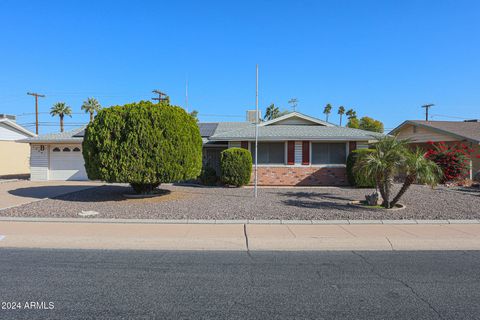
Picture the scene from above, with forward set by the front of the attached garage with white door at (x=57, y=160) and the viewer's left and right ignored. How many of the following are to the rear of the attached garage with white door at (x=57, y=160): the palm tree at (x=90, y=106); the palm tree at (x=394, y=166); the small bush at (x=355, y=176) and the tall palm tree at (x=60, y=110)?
2

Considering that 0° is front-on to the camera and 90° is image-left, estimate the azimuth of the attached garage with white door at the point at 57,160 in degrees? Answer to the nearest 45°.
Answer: approximately 0°

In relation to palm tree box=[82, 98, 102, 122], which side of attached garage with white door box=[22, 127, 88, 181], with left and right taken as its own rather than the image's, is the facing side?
back

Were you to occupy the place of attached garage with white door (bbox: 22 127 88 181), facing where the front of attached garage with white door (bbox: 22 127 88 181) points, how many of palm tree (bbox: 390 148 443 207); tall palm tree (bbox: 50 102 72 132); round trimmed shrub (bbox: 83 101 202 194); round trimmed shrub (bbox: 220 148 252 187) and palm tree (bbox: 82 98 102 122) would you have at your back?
2

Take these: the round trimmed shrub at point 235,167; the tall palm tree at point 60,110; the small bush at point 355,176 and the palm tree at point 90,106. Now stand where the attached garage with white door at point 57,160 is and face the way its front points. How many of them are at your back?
2

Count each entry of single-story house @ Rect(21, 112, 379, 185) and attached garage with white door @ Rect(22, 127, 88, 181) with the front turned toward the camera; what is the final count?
2

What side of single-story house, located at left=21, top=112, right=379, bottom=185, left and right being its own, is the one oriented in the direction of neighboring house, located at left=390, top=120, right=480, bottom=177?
left

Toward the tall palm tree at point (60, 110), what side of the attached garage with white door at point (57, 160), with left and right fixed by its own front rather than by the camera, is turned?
back

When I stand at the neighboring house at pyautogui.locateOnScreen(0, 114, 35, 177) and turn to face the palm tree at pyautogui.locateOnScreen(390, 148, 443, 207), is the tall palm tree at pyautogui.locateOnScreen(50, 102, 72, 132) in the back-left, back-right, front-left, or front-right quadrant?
back-left

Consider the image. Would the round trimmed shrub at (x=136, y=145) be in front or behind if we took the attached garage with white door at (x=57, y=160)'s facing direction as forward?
in front

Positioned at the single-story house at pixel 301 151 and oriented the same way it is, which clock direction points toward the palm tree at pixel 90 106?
The palm tree is roughly at 5 o'clock from the single-story house.
